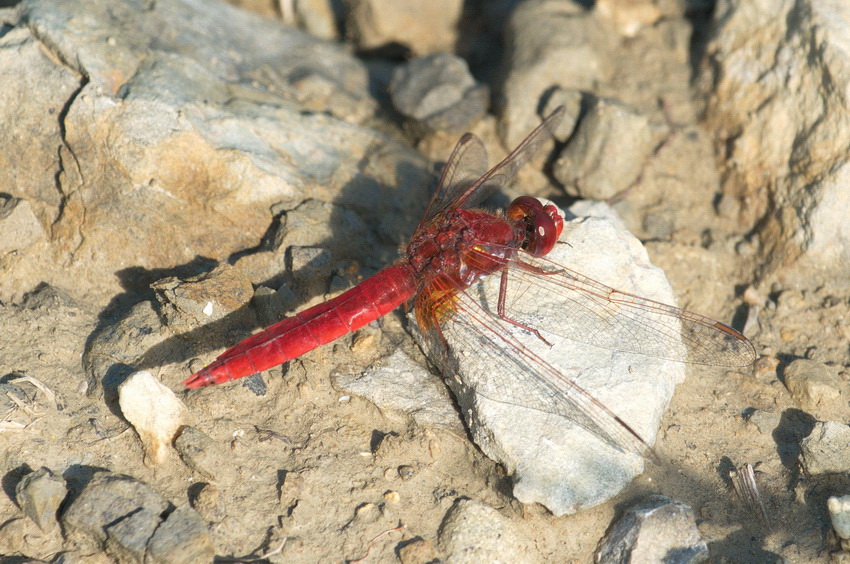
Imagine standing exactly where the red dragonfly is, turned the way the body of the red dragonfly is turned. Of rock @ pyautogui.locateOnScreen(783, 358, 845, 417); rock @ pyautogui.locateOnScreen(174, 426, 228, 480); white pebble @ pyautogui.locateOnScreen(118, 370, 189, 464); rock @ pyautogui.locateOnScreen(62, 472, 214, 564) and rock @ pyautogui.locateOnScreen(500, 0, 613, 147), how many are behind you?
3

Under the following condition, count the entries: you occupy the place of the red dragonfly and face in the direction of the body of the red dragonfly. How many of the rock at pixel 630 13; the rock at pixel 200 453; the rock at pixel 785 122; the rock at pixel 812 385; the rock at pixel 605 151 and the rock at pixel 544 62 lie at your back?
1

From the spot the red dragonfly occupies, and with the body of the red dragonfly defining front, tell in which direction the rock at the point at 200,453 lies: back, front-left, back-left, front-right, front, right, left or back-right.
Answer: back

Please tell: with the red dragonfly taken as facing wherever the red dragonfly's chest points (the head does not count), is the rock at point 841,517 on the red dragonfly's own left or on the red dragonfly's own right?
on the red dragonfly's own right

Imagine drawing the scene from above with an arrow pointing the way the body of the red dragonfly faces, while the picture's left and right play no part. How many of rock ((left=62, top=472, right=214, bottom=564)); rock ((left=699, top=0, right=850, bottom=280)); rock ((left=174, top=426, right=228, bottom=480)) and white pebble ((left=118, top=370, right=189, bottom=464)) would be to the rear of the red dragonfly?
3

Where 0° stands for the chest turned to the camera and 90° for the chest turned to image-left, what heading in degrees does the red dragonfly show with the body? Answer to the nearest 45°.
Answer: approximately 225°

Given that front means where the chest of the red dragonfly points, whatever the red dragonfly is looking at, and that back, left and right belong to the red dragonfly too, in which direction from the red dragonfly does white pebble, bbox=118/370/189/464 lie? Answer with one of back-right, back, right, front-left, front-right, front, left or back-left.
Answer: back

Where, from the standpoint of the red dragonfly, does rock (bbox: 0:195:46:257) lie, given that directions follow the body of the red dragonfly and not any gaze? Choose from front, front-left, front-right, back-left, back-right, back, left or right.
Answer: back-left

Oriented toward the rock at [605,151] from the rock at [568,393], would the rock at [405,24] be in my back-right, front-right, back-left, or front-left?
front-left

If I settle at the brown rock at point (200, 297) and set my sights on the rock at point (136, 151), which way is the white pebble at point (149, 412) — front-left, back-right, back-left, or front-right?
back-left

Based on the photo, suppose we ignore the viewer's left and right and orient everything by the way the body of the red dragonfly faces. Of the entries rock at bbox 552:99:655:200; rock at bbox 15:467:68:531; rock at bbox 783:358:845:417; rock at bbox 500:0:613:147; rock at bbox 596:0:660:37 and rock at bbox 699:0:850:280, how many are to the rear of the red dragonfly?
1

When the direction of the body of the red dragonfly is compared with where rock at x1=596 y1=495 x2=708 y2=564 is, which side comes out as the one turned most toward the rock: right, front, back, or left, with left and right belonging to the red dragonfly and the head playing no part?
right

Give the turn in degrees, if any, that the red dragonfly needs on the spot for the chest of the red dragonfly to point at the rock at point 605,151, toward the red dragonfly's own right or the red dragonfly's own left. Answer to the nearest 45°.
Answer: approximately 45° to the red dragonfly's own left

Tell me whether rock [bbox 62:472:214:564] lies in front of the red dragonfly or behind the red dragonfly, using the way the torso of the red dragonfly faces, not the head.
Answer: behind

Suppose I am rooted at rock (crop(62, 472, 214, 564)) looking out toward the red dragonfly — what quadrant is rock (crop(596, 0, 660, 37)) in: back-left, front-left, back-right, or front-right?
front-left

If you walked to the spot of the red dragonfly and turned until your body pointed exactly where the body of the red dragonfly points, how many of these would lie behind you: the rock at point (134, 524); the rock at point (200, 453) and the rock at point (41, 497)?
3
